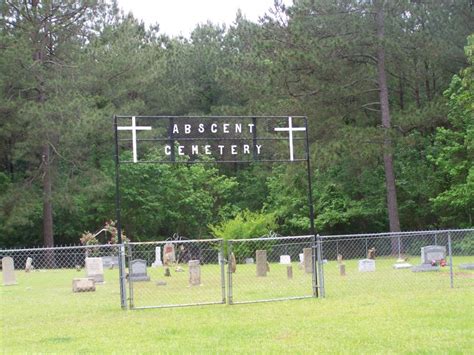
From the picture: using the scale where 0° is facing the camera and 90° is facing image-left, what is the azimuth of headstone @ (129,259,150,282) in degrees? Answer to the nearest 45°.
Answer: approximately 0°

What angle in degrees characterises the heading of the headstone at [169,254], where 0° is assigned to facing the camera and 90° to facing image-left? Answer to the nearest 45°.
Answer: approximately 0°

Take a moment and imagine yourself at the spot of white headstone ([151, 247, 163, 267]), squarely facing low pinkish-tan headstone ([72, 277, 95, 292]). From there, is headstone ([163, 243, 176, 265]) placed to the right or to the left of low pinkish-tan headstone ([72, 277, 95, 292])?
left

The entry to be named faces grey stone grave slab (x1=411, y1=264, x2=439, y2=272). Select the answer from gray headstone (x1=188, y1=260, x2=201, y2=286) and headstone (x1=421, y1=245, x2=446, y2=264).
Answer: headstone (x1=421, y1=245, x2=446, y2=264)

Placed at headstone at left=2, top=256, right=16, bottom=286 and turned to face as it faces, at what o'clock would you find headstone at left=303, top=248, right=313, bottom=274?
headstone at left=303, top=248, right=313, bottom=274 is roughly at 10 o'clock from headstone at left=2, top=256, right=16, bottom=286.

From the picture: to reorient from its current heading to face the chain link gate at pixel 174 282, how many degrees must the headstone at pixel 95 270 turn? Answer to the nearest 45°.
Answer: approximately 45° to its left

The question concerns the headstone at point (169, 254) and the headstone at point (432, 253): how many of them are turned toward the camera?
2

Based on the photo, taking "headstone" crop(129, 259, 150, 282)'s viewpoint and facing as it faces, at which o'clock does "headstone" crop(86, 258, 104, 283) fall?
"headstone" crop(86, 258, 104, 283) is roughly at 4 o'clock from "headstone" crop(129, 259, 150, 282).

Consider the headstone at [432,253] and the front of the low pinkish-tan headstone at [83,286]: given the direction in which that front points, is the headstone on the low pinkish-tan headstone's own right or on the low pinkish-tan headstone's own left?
on the low pinkish-tan headstone's own left
